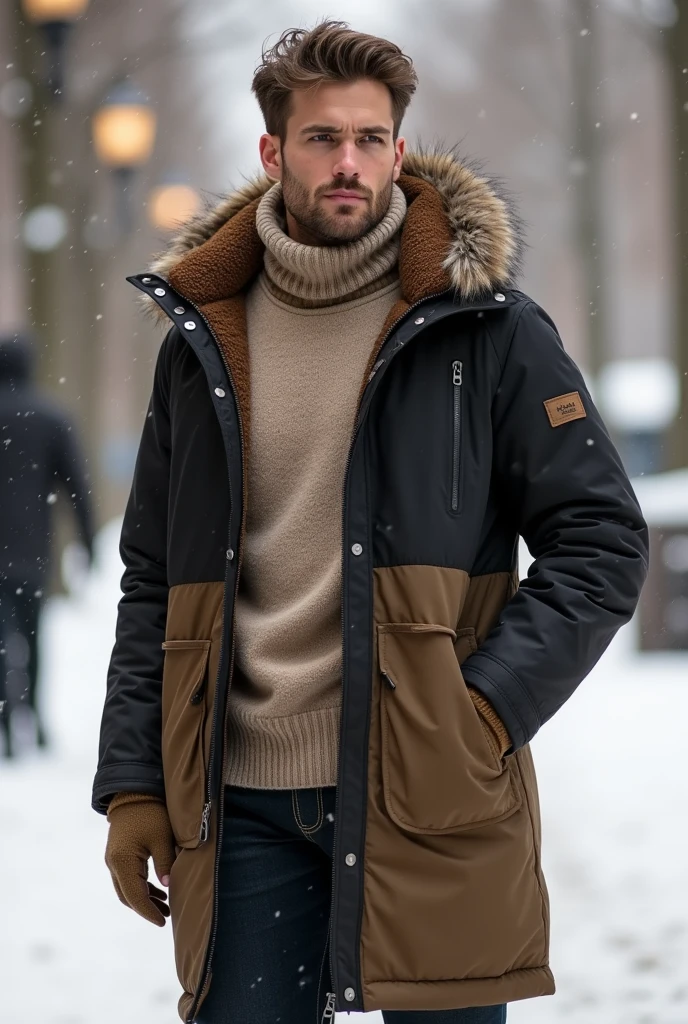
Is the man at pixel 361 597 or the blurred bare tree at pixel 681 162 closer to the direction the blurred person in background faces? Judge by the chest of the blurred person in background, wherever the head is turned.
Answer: the blurred bare tree

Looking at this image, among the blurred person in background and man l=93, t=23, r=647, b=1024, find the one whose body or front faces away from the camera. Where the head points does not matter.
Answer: the blurred person in background

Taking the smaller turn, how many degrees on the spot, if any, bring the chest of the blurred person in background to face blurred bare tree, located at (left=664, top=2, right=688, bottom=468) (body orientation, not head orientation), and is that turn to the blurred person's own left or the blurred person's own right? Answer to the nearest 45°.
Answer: approximately 90° to the blurred person's own right

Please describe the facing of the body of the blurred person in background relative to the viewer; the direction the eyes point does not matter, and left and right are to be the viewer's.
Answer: facing away from the viewer

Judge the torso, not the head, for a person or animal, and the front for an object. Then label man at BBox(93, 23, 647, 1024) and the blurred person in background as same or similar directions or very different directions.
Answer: very different directions

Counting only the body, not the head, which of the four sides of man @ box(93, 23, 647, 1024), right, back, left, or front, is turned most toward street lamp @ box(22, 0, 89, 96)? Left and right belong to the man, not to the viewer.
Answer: back

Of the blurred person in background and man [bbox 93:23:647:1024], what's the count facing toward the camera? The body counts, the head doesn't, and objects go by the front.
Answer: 1

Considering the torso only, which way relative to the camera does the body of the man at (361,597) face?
toward the camera

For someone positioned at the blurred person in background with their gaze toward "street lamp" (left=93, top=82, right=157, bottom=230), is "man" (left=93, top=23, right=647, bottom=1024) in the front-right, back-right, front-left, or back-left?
back-right
